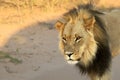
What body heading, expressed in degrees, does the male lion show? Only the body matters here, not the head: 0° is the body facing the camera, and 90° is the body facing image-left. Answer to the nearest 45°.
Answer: approximately 45°
